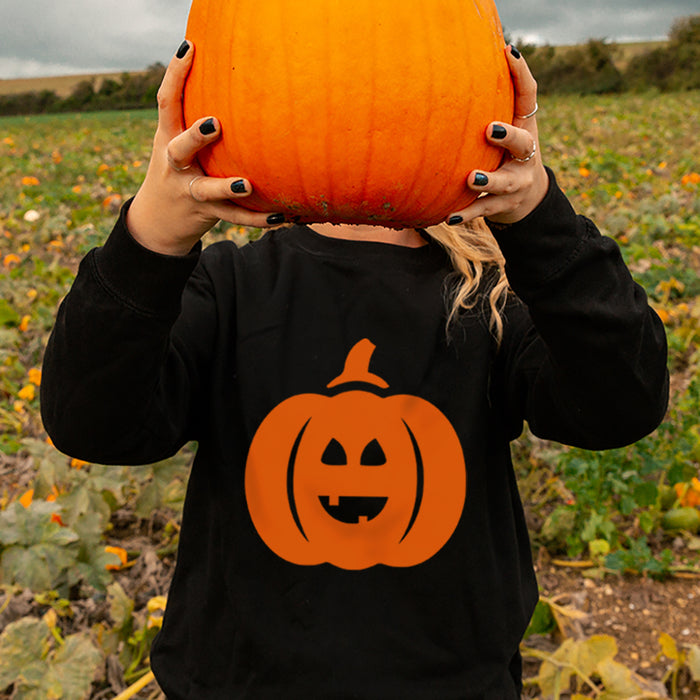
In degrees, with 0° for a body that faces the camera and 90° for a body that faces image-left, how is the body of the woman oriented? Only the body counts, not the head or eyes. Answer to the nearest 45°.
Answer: approximately 0°
